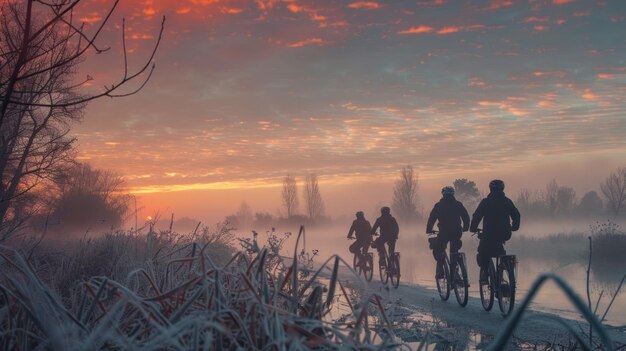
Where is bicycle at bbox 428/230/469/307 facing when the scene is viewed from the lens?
facing away from the viewer and to the left of the viewer

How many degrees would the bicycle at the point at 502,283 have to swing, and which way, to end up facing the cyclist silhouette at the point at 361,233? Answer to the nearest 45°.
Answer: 0° — it already faces them

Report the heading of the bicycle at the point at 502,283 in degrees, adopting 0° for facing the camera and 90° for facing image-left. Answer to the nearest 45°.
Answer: approximately 135°
